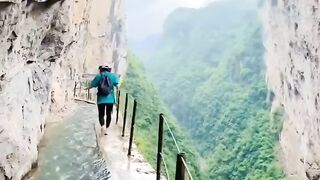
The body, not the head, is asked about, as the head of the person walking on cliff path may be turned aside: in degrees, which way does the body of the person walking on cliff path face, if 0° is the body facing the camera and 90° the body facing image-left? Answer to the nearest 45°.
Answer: approximately 180°
